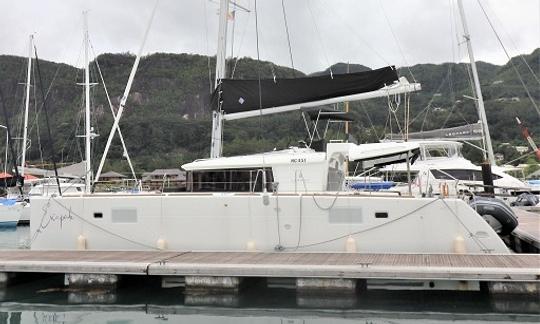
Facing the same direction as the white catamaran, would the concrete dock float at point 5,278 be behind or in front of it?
in front

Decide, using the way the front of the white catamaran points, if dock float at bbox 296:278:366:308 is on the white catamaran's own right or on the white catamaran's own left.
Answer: on the white catamaran's own left

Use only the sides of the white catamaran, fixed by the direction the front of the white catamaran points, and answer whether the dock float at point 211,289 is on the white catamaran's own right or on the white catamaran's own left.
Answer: on the white catamaran's own left

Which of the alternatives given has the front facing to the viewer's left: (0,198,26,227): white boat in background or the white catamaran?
the white catamaran

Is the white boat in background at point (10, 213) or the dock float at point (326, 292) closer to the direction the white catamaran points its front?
the white boat in background

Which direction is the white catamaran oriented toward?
to the viewer's left

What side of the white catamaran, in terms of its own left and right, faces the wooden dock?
left
